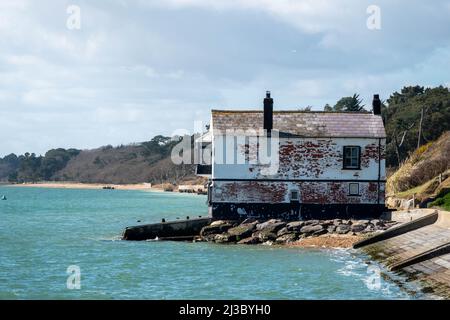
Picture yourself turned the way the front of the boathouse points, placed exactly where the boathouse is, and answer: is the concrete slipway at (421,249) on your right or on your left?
on your left

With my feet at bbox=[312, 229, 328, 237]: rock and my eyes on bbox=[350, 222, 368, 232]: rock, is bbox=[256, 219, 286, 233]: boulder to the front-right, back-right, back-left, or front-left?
back-left

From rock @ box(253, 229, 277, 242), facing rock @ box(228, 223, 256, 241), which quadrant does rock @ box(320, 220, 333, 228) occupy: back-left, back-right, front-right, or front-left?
back-right

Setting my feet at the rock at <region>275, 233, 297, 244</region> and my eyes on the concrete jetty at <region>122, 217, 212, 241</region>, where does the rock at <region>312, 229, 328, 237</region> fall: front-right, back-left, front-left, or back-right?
back-right

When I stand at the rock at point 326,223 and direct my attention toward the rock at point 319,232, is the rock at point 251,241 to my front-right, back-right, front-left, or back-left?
front-right
